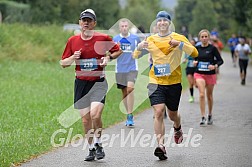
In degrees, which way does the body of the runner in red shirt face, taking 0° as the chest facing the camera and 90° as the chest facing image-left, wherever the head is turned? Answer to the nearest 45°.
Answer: approximately 0°

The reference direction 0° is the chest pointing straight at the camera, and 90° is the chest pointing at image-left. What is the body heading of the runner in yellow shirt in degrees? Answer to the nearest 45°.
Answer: approximately 0°
